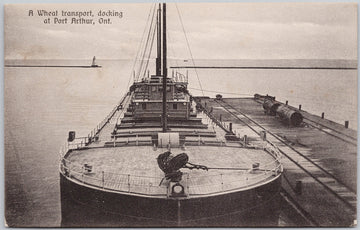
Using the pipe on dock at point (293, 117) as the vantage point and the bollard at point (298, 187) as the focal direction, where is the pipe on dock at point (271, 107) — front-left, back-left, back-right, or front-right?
back-right

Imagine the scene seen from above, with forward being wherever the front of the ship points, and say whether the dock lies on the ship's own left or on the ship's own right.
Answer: on the ship's own left

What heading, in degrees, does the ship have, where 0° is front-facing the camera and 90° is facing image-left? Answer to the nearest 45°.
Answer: approximately 0°

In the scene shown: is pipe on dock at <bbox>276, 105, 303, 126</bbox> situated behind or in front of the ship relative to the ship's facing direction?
behind
